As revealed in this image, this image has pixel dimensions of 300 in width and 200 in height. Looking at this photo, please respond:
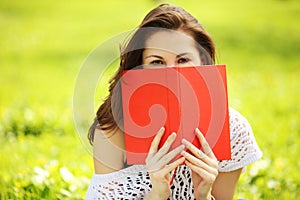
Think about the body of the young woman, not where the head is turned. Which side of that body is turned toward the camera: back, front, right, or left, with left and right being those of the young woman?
front

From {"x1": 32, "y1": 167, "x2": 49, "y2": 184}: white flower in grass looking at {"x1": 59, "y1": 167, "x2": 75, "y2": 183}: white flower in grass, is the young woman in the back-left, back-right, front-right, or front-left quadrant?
front-right

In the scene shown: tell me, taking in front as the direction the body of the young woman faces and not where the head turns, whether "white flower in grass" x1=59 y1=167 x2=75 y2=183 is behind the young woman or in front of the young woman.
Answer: behind

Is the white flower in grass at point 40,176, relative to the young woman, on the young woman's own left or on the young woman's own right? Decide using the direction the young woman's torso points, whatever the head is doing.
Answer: on the young woman's own right
